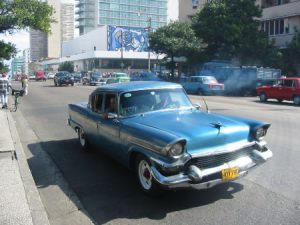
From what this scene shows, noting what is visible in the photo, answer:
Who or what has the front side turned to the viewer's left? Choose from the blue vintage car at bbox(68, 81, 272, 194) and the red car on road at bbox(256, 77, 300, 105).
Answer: the red car on road

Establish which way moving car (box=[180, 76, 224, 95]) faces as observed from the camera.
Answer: facing away from the viewer and to the left of the viewer

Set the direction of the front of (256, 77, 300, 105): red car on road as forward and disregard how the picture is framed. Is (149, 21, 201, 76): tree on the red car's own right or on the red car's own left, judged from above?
on the red car's own right

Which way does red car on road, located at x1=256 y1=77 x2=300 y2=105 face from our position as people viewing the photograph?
facing to the left of the viewer

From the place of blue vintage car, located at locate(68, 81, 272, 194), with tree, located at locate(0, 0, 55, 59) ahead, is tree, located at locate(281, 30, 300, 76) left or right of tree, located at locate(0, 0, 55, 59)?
right

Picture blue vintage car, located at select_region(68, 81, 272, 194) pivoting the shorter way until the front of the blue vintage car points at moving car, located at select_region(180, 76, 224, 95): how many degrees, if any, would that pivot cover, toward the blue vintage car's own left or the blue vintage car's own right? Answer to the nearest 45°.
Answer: approximately 135° to the blue vintage car's own left

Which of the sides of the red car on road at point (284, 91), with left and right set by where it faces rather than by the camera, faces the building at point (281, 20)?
right

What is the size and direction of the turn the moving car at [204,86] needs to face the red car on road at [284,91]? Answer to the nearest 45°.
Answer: approximately 180°

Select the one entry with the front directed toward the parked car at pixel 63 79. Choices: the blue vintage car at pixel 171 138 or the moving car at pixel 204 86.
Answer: the moving car at pixel 204 86

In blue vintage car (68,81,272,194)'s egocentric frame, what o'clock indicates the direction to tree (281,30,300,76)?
The tree is roughly at 8 o'clock from the blue vintage car.

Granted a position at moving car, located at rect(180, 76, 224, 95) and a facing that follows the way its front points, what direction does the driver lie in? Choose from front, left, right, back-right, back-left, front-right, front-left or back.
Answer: back-left

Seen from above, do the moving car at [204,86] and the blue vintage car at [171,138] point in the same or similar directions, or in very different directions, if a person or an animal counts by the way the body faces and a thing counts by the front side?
very different directions
